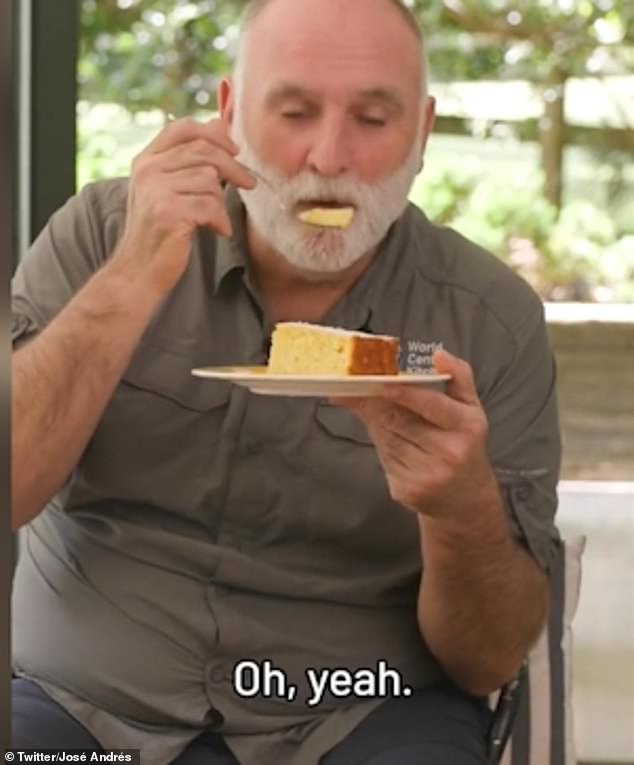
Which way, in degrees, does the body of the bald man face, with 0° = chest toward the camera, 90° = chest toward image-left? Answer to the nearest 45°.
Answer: approximately 0°

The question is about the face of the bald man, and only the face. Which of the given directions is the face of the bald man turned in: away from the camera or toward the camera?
toward the camera

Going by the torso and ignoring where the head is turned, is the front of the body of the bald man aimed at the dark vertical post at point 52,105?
no
